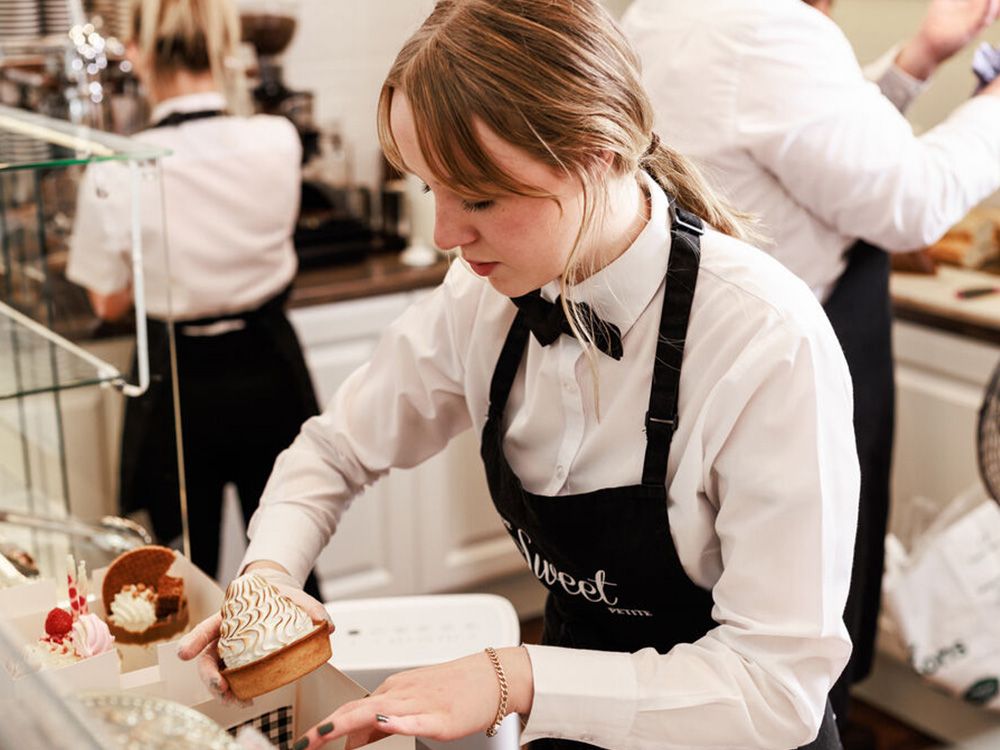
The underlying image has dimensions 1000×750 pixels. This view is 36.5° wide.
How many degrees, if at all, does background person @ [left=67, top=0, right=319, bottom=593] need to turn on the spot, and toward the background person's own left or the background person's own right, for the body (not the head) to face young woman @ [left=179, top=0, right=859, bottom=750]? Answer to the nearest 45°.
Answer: approximately 180°

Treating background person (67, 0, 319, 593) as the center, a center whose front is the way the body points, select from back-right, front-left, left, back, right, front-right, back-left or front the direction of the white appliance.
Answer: back

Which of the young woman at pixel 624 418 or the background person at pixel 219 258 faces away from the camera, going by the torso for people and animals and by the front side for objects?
the background person

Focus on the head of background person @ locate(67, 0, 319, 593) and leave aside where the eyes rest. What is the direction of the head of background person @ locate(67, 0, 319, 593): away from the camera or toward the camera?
away from the camera

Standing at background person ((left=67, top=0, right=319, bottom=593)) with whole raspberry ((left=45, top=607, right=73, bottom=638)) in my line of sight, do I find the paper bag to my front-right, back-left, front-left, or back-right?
front-left

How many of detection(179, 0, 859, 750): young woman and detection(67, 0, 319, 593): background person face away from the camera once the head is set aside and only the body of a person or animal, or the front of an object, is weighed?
1

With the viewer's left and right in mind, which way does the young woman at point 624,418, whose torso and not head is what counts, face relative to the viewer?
facing the viewer and to the left of the viewer

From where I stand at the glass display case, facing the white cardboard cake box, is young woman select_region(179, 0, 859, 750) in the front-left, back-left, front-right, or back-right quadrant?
front-left

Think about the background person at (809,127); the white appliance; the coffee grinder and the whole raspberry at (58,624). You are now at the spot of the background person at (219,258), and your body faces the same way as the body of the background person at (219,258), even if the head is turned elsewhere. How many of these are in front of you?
1

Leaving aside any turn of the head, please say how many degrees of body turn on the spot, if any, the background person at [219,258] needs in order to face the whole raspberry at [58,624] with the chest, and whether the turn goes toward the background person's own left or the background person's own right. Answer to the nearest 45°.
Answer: approximately 180°

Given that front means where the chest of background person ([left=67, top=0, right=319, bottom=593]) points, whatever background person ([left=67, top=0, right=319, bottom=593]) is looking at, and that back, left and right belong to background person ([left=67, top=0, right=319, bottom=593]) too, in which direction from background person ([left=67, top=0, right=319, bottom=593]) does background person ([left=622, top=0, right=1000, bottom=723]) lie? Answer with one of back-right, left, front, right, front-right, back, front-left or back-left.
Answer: back-right

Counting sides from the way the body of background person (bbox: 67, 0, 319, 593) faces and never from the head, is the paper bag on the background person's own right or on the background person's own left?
on the background person's own right

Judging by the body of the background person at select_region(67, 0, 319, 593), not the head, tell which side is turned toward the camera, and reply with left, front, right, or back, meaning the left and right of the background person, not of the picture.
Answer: back

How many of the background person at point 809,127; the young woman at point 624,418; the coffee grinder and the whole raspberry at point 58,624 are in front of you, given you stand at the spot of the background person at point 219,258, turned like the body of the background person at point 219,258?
1
